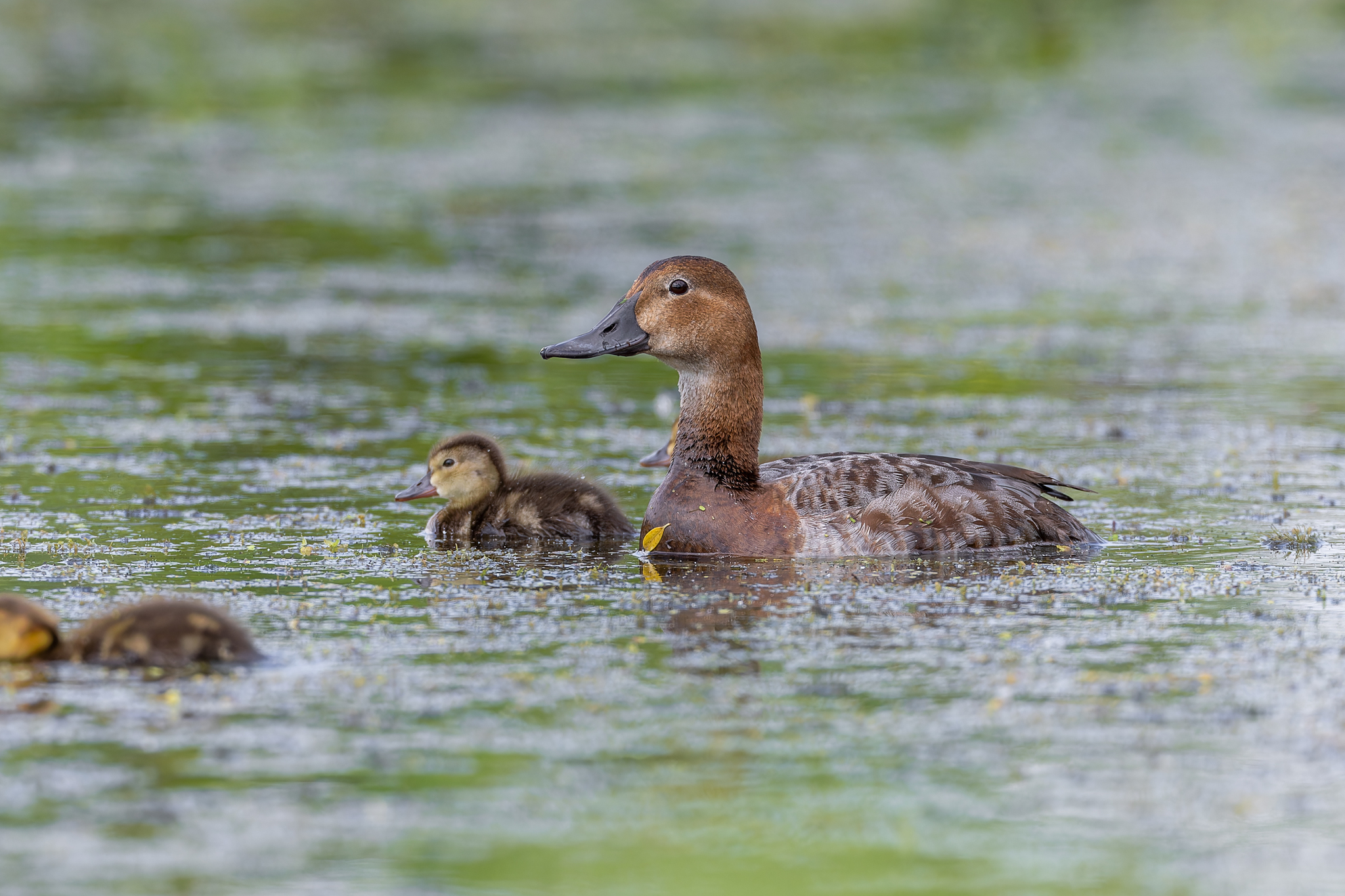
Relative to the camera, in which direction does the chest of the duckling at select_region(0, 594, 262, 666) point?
to the viewer's left

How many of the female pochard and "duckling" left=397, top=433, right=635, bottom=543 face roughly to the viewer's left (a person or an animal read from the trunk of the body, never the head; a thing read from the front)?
2

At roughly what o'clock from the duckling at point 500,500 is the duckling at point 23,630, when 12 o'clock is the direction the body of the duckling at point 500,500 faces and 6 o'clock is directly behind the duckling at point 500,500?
the duckling at point 23,630 is roughly at 10 o'clock from the duckling at point 500,500.

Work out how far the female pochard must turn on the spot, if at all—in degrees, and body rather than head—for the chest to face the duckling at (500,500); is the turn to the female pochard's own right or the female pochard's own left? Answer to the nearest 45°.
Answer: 0° — it already faces it

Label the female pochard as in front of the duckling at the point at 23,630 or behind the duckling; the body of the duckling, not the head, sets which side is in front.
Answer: behind

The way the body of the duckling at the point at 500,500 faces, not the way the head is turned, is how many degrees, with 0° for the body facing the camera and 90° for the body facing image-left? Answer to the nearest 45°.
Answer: approximately 90°

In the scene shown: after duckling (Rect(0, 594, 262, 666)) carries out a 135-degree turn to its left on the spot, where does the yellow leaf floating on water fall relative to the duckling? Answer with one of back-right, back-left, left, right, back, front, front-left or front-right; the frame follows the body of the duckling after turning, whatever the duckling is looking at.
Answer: left

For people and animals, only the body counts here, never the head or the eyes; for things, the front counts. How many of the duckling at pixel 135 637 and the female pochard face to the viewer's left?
2

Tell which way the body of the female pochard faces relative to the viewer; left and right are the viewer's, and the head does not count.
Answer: facing to the left of the viewer

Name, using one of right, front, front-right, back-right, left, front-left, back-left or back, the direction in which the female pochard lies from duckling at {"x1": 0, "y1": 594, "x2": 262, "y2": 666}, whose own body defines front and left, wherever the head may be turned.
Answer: back-right
